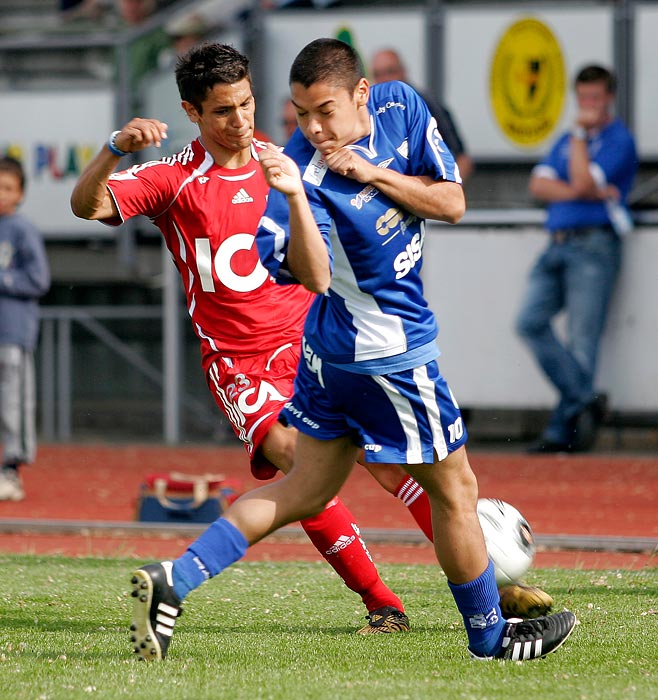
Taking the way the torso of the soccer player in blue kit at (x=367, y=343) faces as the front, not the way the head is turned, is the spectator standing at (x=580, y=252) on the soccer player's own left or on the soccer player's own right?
on the soccer player's own left

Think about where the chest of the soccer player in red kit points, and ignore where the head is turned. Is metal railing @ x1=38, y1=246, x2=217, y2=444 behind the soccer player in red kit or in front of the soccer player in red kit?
behind

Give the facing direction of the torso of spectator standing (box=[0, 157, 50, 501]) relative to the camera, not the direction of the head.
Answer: toward the camera

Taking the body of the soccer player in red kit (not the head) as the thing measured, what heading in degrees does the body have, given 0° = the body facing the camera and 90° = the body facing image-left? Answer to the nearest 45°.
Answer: approximately 315°

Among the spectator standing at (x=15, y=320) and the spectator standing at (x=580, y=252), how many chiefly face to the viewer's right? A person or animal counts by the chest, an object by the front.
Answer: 0

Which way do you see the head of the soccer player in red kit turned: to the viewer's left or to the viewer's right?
to the viewer's right

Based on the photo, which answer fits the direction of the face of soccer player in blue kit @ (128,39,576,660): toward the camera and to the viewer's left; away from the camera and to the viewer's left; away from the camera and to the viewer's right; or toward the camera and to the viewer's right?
toward the camera and to the viewer's left

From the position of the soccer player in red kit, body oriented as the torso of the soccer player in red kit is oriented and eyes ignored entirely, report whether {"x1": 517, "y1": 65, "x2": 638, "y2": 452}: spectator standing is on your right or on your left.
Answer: on your left

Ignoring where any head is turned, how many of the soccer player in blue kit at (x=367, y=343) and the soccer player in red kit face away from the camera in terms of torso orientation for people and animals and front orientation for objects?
0

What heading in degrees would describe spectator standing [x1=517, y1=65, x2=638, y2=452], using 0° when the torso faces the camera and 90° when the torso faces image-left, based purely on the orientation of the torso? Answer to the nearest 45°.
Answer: approximately 45°

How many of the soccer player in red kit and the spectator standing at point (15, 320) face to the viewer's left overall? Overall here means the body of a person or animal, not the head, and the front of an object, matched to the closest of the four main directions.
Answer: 0

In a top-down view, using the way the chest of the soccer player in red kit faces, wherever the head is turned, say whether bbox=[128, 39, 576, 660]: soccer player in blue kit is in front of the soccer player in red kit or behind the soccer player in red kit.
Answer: in front
